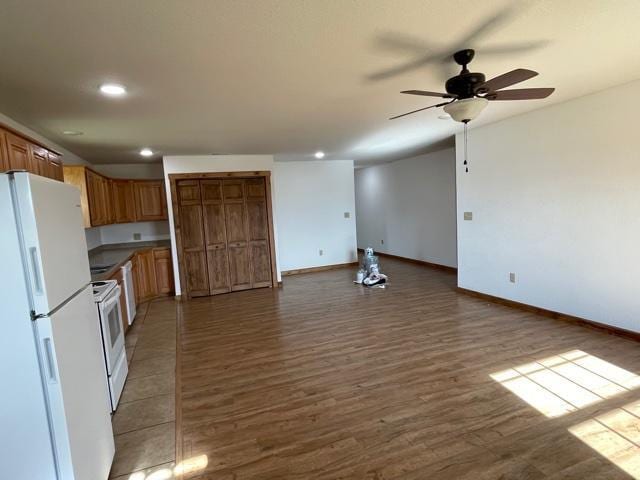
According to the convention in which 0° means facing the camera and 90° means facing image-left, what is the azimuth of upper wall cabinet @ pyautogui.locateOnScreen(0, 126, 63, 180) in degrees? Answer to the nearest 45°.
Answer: approximately 315°

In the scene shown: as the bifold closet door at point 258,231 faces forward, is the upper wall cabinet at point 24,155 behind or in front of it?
in front

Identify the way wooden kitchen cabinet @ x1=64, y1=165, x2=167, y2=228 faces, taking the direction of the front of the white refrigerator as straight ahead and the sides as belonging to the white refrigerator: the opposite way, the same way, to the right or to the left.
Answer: the same way

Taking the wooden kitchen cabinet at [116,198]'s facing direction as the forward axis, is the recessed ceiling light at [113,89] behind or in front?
in front

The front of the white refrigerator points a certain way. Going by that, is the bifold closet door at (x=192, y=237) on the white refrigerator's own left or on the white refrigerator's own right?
on the white refrigerator's own left

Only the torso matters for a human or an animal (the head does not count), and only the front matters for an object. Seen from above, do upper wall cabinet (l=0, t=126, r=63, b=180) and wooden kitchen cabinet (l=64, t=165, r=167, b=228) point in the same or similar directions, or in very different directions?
same or similar directions

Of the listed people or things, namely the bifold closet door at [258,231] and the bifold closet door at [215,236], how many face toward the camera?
2

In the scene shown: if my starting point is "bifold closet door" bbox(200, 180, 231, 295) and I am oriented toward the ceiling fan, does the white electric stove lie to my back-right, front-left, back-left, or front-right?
front-right

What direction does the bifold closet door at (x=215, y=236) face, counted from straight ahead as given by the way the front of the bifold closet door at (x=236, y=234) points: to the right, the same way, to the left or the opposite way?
the same way

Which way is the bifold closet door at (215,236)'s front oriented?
toward the camera

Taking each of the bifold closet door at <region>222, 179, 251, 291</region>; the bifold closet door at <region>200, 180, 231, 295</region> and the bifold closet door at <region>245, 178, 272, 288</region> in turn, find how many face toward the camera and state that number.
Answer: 3

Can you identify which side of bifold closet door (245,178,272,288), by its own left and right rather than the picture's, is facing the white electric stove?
front

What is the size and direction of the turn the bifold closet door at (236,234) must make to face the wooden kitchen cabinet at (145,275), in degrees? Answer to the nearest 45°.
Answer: approximately 90° to its right

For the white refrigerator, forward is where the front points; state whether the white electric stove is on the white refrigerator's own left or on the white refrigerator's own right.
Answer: on the white refrigerator's own left

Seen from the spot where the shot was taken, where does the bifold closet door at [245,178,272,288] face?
facing the viewer

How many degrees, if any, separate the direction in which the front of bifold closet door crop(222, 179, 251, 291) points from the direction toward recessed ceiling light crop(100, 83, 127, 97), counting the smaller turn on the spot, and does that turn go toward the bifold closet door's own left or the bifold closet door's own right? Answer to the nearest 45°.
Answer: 0° — it already faces it

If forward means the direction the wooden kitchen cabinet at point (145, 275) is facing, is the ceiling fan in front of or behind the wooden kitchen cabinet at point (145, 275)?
in front
